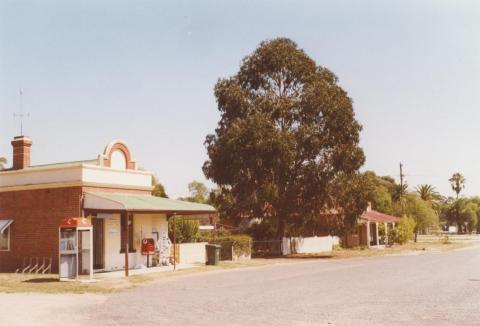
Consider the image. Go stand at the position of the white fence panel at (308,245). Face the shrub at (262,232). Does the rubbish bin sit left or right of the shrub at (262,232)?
left

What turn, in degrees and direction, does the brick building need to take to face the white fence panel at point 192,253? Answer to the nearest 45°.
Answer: approximately 90° to its left

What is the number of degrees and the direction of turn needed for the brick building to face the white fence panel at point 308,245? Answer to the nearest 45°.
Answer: approximately 90° to its left

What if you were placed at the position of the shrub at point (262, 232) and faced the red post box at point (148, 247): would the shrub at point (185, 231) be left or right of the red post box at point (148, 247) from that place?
right

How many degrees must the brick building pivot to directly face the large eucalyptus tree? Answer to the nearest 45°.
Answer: approximately 90° to its left

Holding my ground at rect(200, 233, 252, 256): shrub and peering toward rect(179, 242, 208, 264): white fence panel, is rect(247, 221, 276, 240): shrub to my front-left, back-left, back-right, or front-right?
back-right

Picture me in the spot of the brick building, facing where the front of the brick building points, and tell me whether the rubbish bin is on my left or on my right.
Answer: on my left

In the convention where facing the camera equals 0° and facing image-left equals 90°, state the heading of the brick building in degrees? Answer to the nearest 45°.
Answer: approximately 315°

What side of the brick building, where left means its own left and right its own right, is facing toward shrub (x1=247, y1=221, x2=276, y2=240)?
left
